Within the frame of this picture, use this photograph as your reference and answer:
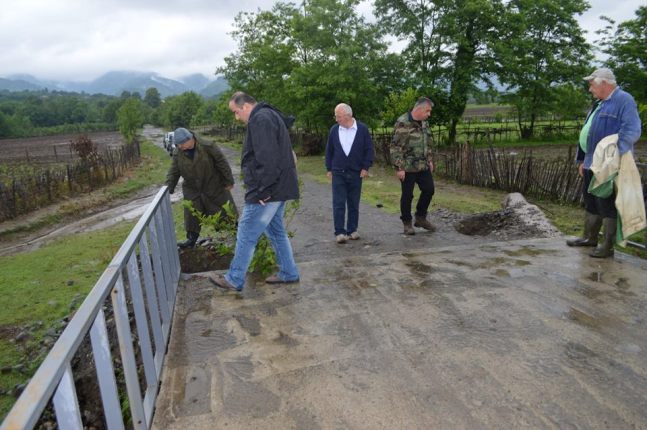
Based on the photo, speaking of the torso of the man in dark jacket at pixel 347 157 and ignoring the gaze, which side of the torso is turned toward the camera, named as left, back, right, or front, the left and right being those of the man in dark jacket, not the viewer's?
front

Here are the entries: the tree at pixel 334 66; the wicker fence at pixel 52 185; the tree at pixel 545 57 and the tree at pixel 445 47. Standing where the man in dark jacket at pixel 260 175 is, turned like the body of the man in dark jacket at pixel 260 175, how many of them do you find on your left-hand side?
0

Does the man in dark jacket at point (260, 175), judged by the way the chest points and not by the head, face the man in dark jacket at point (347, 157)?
no

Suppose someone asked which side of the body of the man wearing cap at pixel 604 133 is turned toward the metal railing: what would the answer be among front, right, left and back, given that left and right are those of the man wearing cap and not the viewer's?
front

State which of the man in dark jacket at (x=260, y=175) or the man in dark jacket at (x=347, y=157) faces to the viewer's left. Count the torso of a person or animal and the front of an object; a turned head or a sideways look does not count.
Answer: the man in dark jacket at (x=260, y=175)

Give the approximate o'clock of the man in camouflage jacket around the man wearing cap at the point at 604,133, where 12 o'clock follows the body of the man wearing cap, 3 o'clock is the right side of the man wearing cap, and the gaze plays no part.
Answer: The man in camouflage jacket is roughly at 2 o'clock from the man wearing cap.

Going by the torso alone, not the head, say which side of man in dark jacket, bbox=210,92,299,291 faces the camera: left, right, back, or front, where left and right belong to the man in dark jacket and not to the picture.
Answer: left

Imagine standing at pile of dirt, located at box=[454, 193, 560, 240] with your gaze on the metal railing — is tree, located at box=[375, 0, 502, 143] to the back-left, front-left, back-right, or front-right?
back-right

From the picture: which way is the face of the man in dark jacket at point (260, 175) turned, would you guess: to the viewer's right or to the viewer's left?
to the viewer's left

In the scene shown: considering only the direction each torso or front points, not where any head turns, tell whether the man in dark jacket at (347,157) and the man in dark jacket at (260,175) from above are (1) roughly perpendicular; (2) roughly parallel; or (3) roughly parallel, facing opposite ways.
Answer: roughly perpendicular

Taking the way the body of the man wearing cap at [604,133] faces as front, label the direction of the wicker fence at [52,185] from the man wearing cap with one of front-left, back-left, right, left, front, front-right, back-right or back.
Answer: front-right

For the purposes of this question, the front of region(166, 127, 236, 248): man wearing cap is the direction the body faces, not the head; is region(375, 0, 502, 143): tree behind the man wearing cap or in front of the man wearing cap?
behind

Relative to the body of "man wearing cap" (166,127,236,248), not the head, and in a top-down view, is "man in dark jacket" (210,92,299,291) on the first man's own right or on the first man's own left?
on the first man's own left

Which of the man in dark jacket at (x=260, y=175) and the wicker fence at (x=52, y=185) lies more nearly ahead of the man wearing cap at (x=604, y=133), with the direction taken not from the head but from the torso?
the man in dark jacket

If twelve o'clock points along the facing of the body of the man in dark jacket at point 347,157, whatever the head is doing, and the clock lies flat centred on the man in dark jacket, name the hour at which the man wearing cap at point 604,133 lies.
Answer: The man wearing cap is roughly at 10 o'clock from the man in dark jacket.

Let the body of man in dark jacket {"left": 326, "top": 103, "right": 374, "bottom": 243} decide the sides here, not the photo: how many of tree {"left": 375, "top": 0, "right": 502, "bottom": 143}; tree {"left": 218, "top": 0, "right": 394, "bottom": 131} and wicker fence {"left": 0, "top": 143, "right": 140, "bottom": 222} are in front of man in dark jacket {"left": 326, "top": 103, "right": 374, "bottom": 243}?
0
